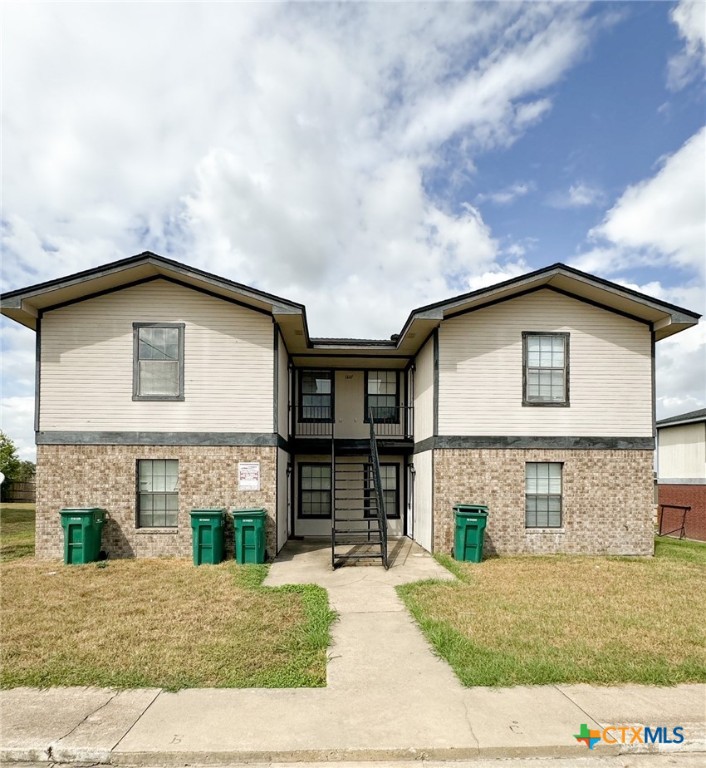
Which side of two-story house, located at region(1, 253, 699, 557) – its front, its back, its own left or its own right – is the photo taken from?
front
